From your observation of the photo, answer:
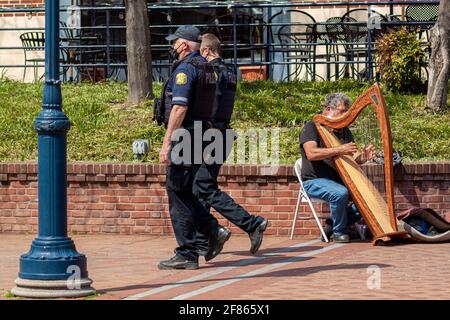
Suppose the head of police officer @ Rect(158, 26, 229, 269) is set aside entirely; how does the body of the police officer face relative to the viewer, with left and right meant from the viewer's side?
facing to the left of the viewer

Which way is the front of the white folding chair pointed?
to the viewer's right

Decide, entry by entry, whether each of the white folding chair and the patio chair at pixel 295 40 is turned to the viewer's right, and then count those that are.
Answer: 1

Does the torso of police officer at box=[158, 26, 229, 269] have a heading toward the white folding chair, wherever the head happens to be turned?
no

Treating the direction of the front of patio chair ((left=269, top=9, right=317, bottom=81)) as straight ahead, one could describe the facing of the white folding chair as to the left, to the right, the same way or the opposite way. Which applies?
to the right

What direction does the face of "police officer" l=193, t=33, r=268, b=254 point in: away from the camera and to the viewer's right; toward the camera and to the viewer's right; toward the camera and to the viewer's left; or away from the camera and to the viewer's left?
away from the camera and to the viewer's left

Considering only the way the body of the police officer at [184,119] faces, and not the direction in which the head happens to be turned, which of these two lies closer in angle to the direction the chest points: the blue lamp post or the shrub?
the blue lamp post

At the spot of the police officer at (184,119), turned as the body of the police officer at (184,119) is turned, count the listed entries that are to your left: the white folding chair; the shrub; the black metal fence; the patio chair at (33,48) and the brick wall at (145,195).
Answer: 0

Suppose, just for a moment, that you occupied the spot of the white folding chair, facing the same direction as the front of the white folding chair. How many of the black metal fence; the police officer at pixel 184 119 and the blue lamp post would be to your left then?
1
